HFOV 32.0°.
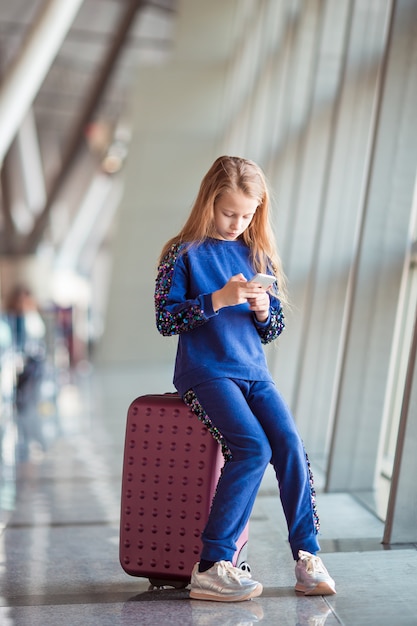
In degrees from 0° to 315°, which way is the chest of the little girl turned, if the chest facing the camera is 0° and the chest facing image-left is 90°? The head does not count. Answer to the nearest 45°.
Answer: approximately 315°
